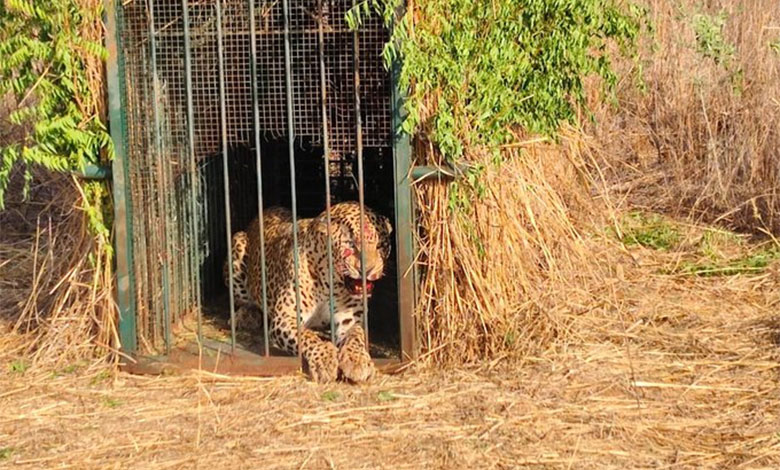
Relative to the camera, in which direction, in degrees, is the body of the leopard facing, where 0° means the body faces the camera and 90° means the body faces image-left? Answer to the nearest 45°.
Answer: approximately 315°

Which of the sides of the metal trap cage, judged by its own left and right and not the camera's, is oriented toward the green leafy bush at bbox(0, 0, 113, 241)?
right

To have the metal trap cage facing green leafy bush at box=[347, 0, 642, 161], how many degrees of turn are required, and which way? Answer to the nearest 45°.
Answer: approximately 90° to its left

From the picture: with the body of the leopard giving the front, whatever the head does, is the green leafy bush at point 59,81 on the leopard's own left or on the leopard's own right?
on the leopard's own right

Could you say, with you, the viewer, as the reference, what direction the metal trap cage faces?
facing the viewer
